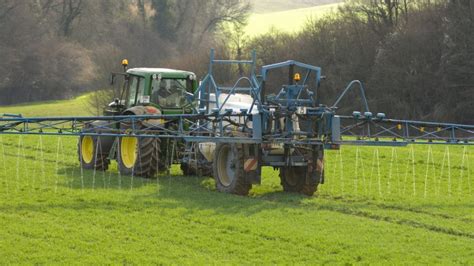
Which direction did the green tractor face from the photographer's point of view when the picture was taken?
facing away from the viewer and to the left of the viewer

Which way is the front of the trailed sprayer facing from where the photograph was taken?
facing away from the viewer and to the left of the viewer
